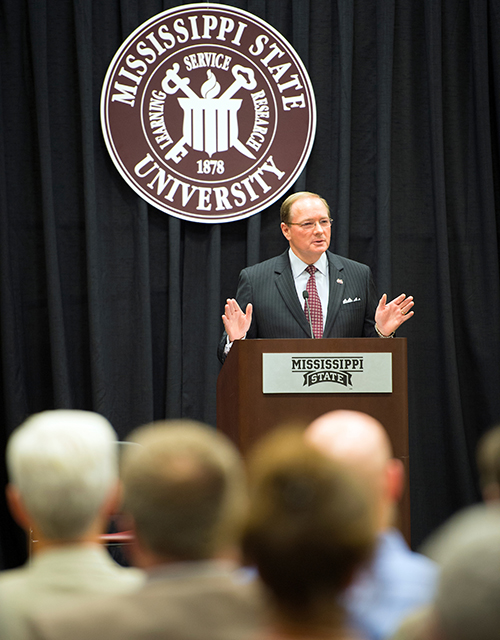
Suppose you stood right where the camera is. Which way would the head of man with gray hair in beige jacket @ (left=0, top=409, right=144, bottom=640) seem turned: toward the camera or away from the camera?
away from the camera

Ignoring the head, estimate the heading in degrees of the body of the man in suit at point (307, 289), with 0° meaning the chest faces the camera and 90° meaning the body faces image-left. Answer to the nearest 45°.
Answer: approximately 0°

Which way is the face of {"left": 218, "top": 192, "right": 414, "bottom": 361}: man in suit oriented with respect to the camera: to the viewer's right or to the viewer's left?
to the viewer's right

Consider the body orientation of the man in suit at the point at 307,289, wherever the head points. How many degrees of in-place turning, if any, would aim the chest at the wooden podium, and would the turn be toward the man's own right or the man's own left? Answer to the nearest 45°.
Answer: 0° — they already face it

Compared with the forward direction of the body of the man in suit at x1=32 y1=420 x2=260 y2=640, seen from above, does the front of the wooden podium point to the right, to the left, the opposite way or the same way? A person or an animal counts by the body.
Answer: the opposite way

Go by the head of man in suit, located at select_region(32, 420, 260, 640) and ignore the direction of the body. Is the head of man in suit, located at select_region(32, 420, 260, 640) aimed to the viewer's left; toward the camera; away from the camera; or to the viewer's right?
away from the camera

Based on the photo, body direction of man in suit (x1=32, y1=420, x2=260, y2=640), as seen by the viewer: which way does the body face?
away from the camera

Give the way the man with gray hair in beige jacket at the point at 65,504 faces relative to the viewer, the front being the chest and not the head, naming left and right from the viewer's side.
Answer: facing away from the viewer
